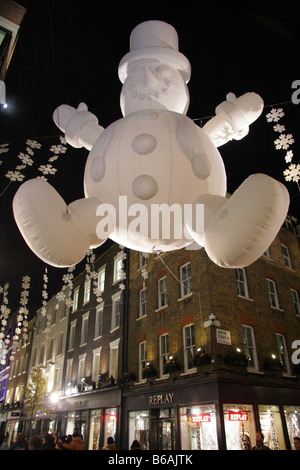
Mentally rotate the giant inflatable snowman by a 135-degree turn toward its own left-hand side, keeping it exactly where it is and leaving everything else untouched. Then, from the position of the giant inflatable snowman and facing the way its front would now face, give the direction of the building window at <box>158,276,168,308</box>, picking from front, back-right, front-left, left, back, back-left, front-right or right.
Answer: front-left

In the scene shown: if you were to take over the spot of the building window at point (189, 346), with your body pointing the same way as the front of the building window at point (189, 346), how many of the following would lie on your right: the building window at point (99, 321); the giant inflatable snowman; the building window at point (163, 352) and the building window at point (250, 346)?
2

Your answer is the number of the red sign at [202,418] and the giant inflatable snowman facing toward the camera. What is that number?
2

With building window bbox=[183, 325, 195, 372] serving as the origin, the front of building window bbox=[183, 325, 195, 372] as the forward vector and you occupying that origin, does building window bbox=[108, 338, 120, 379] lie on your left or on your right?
on your right

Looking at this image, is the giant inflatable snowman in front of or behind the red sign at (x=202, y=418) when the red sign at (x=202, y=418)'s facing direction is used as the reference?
in front

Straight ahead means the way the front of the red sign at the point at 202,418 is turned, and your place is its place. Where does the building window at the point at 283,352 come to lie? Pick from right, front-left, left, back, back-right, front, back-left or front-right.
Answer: back-left

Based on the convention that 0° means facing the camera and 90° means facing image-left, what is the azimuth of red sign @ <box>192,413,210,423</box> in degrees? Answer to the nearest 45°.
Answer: approximately 0°
